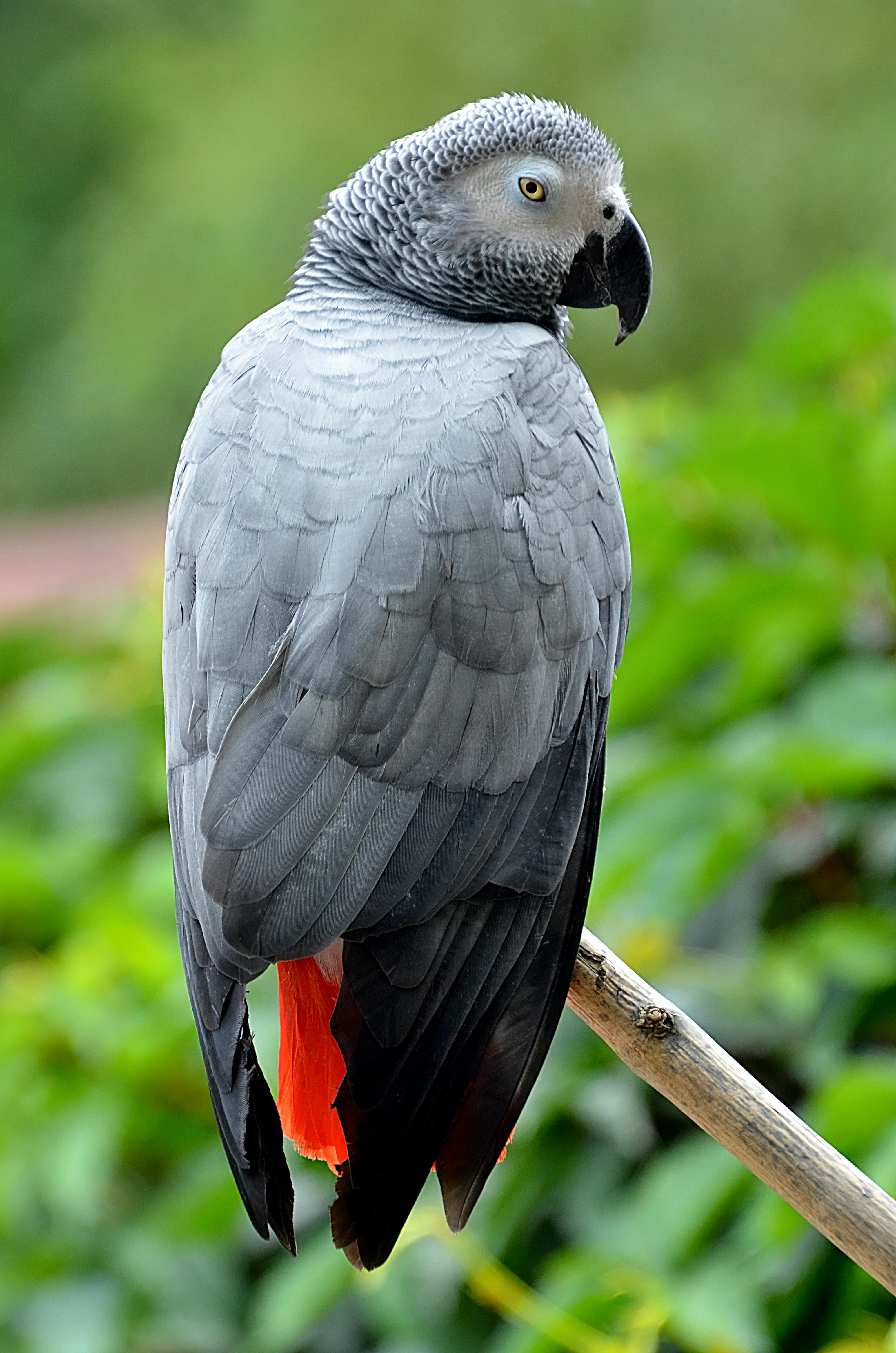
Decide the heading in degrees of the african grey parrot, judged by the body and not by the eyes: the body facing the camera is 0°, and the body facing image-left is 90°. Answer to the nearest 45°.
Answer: approximately 225°
